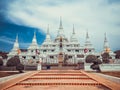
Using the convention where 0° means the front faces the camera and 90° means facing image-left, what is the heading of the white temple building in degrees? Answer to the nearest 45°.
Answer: approximately 0°

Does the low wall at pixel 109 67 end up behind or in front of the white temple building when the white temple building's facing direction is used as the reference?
in front
